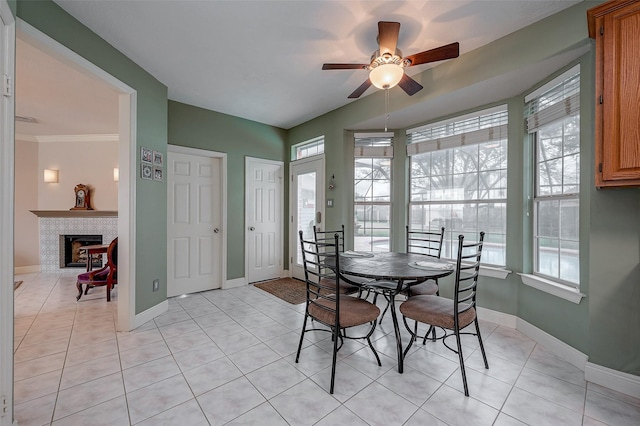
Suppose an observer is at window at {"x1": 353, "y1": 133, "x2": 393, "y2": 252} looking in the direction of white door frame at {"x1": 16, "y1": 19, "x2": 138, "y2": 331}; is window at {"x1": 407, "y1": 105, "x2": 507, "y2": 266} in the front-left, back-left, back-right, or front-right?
back-left

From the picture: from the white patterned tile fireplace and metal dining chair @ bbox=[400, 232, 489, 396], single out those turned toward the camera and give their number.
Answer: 1

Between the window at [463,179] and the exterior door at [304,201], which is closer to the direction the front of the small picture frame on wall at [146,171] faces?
the window

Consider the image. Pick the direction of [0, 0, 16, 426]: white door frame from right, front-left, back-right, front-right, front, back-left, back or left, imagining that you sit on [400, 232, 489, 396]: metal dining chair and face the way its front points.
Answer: left

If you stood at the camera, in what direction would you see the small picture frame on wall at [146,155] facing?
facing the viewer and to the right of the viewer

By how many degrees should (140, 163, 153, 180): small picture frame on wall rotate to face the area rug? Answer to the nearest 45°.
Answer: approximately 45° to its left

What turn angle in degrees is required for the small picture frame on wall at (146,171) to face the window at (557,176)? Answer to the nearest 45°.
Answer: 0° — it already faces it

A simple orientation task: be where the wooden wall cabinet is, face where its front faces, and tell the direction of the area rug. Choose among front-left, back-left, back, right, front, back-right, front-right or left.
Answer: front-right

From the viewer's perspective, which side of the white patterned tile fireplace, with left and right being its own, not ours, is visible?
front

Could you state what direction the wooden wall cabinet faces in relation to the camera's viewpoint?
facing the viewer and to the left of the viewer

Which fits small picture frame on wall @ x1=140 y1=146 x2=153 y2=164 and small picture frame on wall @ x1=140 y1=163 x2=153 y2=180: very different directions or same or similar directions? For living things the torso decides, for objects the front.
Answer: same or similar directions

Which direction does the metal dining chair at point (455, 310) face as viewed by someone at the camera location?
facing away from the viewer and to the left of the viewer

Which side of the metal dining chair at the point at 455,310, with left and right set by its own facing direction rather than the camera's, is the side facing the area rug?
front

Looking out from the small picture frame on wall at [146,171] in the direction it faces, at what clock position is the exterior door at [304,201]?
The exterior door is roughly at 10 o'clock from the small picture frame on wall.

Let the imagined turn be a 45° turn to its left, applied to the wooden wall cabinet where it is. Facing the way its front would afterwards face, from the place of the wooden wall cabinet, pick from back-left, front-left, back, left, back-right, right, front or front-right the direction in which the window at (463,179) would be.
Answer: back-right

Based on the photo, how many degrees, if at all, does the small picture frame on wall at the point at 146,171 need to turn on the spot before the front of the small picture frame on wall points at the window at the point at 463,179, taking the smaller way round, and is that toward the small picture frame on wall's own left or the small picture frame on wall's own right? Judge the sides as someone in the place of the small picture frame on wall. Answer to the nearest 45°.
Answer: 0° — it already faces it
